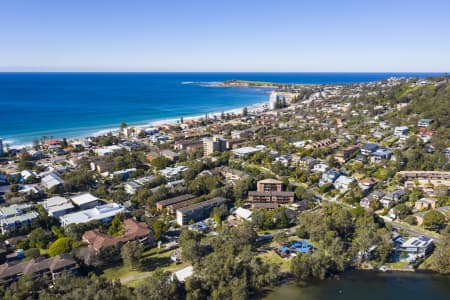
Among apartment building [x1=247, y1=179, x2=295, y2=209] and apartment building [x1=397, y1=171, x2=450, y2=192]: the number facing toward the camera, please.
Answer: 2

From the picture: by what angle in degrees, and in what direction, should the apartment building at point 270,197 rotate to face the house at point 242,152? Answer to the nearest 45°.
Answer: approximately 180°

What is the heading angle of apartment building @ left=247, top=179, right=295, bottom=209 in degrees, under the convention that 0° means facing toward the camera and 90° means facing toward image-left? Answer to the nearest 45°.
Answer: approximately 0°

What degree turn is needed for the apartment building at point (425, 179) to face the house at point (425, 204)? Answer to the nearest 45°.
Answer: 0° — it already faces it

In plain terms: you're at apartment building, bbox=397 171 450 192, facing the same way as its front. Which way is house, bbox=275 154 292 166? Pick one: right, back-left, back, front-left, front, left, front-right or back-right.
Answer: right

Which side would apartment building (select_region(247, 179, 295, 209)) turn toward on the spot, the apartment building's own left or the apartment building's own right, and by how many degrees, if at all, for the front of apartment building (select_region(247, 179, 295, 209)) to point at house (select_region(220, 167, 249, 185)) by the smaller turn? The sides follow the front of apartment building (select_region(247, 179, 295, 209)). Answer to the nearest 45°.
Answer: approximately 135° to the apartment building's own right

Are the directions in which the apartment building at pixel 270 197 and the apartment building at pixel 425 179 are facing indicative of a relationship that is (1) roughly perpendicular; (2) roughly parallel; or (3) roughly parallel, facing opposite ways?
roughly parallel

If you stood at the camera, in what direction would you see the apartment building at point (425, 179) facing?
facing the viewer

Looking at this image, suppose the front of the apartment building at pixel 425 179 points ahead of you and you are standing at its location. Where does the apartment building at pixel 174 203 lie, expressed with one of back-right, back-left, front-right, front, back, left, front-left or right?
front-right

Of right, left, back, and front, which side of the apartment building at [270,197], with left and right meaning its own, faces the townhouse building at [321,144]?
back

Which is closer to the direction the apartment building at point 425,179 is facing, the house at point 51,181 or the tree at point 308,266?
the tree

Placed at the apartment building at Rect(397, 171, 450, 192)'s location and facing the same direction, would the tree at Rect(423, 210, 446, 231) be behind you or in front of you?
in front

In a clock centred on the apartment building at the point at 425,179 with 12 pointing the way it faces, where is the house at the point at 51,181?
the house at the point at 51,181 is roughly at 2 o'clock from the apartment building at the point at 425,179.

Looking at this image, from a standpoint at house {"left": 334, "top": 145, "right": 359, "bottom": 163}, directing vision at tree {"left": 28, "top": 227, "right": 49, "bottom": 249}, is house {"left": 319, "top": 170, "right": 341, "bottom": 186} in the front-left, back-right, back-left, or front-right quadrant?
front-left
